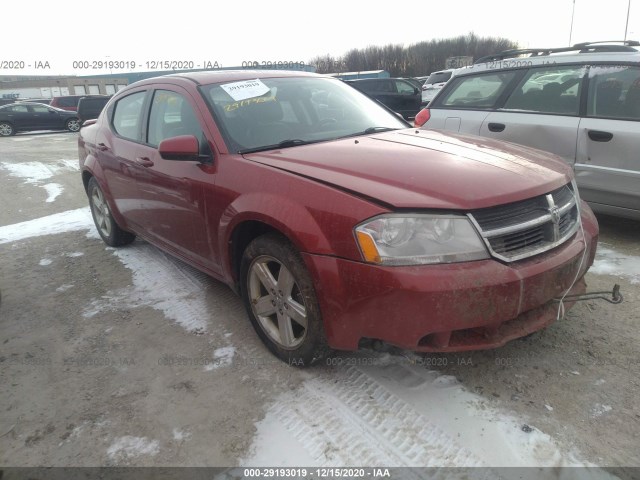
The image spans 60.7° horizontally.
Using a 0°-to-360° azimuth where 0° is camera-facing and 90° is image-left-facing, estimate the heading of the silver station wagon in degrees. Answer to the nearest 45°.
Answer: approximately 315°

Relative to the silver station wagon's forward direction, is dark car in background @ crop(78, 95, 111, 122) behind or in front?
behind

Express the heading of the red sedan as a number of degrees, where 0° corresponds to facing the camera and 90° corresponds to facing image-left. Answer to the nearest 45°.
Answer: approximately 315°

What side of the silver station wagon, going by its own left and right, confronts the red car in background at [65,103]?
back

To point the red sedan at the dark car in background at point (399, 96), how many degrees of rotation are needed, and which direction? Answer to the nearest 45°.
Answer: approximately 135° to its left

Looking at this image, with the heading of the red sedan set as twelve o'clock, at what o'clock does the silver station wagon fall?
The silver station wagon is roughly at 9 o'clock from the red sedan.

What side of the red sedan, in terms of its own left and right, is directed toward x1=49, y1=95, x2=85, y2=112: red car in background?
back

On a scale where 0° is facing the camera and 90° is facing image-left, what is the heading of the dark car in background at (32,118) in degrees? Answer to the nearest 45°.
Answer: approximately 270°

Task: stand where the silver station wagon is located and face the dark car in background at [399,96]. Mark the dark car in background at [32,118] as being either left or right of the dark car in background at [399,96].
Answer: left
